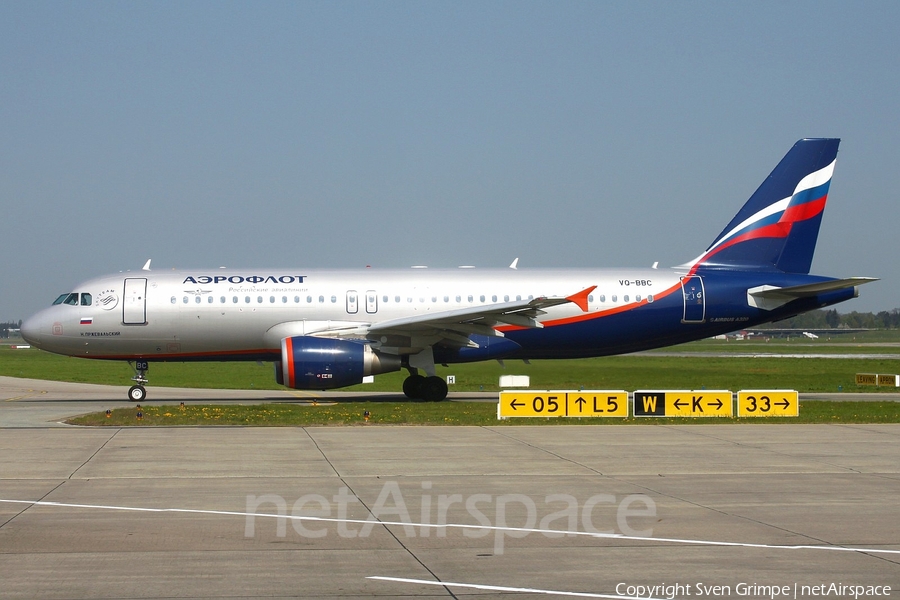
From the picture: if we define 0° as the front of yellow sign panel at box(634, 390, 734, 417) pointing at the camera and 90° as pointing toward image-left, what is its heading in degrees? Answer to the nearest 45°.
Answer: approximately 0°

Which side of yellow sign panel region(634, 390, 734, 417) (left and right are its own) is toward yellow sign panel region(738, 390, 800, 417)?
left

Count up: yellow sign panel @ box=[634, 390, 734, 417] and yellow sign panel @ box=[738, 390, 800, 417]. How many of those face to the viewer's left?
0

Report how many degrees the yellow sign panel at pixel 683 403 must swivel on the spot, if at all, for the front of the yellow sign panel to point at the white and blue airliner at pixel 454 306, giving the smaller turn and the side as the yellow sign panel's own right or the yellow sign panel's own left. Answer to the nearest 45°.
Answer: approximately 135° to the yellow sign panel's own right

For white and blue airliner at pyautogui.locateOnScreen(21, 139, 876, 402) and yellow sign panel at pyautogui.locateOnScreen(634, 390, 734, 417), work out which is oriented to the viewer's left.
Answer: the white and blue airliner

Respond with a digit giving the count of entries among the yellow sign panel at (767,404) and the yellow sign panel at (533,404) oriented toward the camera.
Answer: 2

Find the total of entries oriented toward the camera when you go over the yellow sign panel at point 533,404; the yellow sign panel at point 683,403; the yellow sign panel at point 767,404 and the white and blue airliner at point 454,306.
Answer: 3

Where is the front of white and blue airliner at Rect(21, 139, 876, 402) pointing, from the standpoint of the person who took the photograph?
facing to the left of the viewer

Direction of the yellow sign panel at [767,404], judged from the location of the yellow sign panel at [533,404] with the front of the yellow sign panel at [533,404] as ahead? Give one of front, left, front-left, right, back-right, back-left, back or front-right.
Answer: left

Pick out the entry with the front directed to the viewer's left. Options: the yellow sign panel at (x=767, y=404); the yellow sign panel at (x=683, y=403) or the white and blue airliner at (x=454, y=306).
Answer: the white and blue airliner
